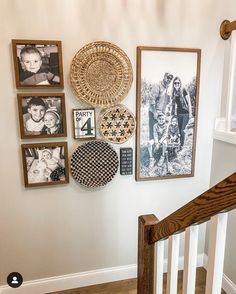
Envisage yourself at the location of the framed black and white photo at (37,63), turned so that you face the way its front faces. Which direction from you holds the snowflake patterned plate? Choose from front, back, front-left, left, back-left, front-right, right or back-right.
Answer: left

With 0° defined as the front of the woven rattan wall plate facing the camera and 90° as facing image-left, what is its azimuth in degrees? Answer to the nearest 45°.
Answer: approximately 0°

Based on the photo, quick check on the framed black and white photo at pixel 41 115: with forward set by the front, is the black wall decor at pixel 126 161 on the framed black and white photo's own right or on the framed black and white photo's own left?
on the framed black and white photo's own left
